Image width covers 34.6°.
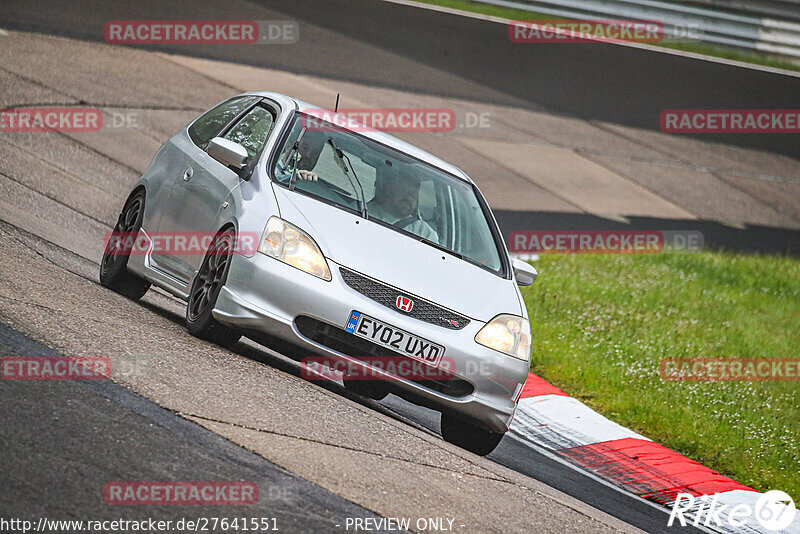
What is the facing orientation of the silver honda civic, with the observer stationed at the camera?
facing the viewer and to the right of the viewer
